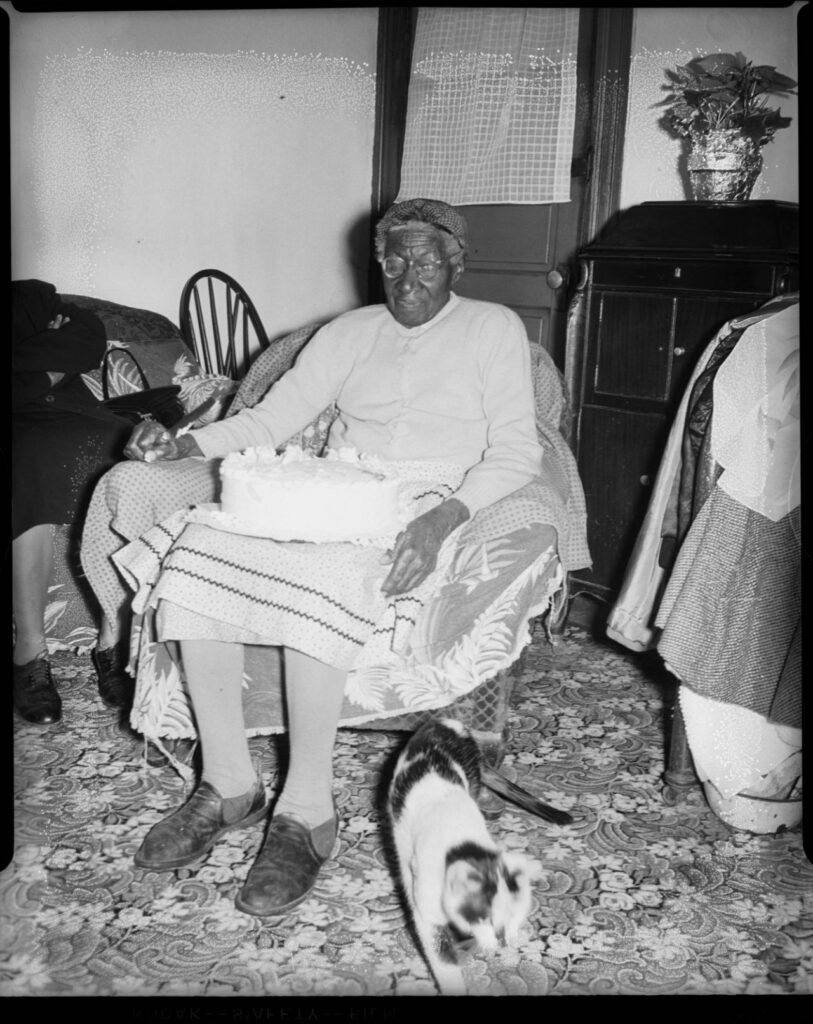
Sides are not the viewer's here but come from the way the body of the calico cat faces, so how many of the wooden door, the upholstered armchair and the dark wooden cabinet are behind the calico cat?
3

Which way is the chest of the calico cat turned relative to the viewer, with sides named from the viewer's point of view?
facing the viewer

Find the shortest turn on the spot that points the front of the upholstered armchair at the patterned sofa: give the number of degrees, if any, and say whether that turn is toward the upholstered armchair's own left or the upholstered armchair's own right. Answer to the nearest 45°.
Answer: approximately 90° to the upholstered armchair's own right

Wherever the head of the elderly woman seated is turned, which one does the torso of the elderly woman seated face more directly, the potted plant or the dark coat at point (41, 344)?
the dark coat

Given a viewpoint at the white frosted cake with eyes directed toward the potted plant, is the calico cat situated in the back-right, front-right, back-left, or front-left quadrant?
back-right

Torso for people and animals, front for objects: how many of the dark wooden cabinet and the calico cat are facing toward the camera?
2

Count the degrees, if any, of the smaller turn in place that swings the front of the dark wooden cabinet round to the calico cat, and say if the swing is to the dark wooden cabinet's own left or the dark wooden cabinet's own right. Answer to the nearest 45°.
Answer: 0° — it already faces it

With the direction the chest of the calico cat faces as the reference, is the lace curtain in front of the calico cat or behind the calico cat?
behind

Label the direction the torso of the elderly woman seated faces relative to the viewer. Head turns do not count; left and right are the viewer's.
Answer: facing the viewer and to the left of the viewer

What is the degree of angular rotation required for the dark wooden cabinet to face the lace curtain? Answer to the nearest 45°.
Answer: approximately 135° to its right

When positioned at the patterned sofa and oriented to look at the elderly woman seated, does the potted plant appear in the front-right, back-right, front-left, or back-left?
front-left

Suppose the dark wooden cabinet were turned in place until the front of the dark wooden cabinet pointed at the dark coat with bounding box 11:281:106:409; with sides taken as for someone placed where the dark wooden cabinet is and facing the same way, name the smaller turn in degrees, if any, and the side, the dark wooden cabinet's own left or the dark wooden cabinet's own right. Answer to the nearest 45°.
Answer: approximately 45° to the dark wooden cabinet's own right

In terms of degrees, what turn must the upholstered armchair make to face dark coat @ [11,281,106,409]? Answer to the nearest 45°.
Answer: approximately 90° to its right

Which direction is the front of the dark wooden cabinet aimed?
toward the camera
